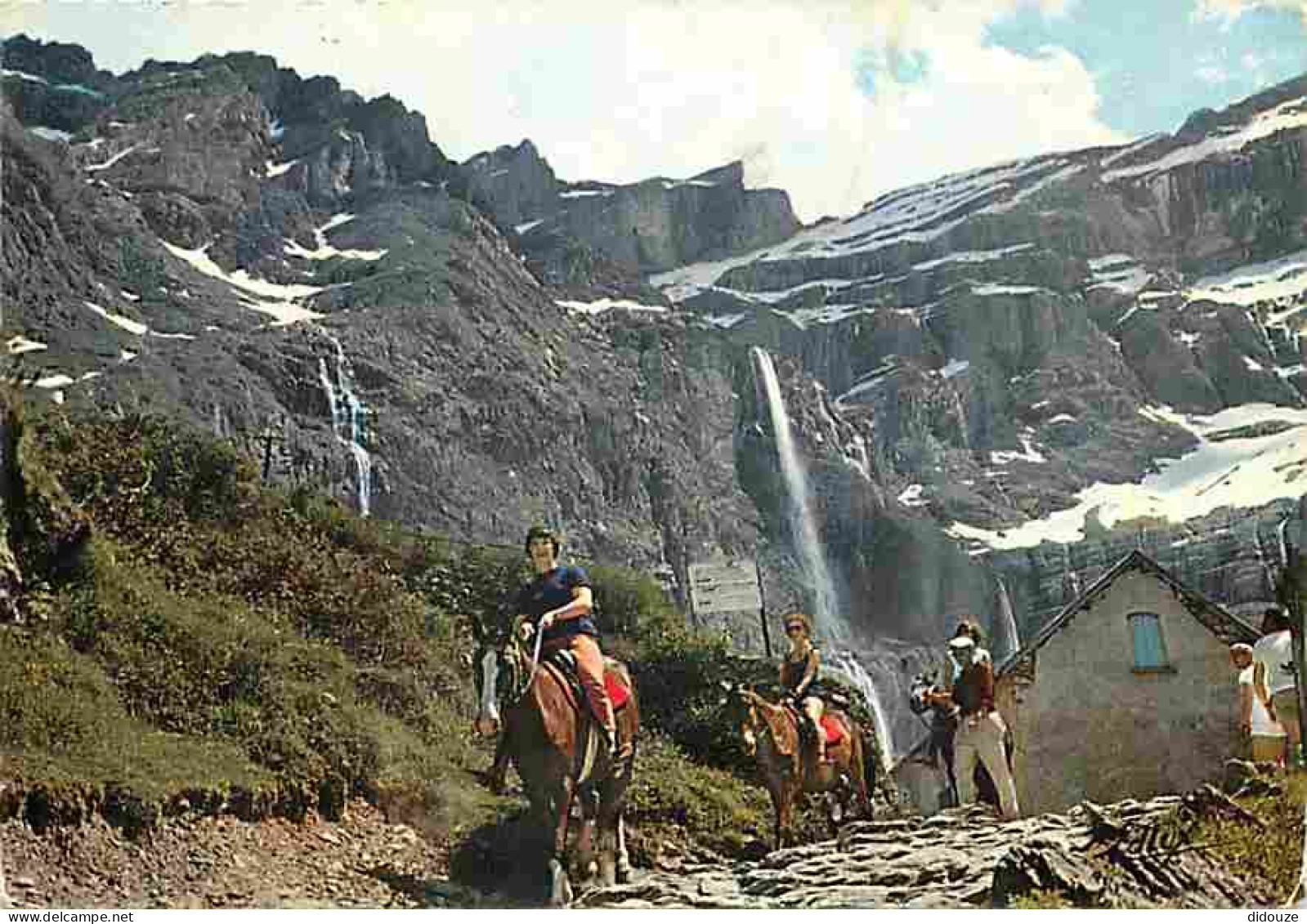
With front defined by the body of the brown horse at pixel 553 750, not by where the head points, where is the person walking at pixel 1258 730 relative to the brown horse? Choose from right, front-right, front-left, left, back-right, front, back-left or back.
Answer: back-left

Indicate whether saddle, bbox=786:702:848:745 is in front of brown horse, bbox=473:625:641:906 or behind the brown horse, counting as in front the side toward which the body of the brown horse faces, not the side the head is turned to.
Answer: behind

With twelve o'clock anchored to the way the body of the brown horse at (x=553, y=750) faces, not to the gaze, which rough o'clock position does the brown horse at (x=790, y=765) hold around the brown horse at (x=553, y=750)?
the brown horse at (x=790, y=765) is roughly at 7 o'clock from the brown horse at (x=553, y=750).

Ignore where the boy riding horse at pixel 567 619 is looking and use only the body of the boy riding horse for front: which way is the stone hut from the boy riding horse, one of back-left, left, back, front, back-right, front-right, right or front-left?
back-left

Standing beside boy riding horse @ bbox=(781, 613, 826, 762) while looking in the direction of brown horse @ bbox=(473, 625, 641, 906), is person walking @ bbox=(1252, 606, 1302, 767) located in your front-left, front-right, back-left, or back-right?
back-left

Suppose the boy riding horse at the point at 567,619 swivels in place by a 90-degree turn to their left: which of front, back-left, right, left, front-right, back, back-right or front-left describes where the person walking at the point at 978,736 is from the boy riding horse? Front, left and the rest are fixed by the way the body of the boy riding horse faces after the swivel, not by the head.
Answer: front-left

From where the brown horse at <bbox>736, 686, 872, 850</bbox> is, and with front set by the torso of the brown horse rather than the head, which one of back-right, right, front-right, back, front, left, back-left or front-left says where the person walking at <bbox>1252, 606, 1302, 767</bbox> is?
back-left

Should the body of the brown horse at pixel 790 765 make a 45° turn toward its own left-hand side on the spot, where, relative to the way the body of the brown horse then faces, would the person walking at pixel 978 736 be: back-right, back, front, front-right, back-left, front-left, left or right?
left

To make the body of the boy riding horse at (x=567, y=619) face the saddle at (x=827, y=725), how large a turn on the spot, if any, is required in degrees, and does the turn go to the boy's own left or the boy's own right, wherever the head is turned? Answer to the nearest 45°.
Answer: approximately 135° to the boy's own left

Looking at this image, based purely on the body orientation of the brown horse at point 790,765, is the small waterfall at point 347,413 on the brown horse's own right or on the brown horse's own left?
on the brown horse's own right

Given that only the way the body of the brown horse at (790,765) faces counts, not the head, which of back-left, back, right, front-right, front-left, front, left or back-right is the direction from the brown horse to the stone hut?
back-left

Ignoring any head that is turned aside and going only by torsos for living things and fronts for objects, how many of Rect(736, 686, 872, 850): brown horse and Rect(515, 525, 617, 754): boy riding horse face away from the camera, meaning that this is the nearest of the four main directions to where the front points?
0

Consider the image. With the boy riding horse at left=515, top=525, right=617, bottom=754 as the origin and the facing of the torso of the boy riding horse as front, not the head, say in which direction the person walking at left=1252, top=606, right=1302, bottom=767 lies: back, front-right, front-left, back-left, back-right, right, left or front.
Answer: back-left
